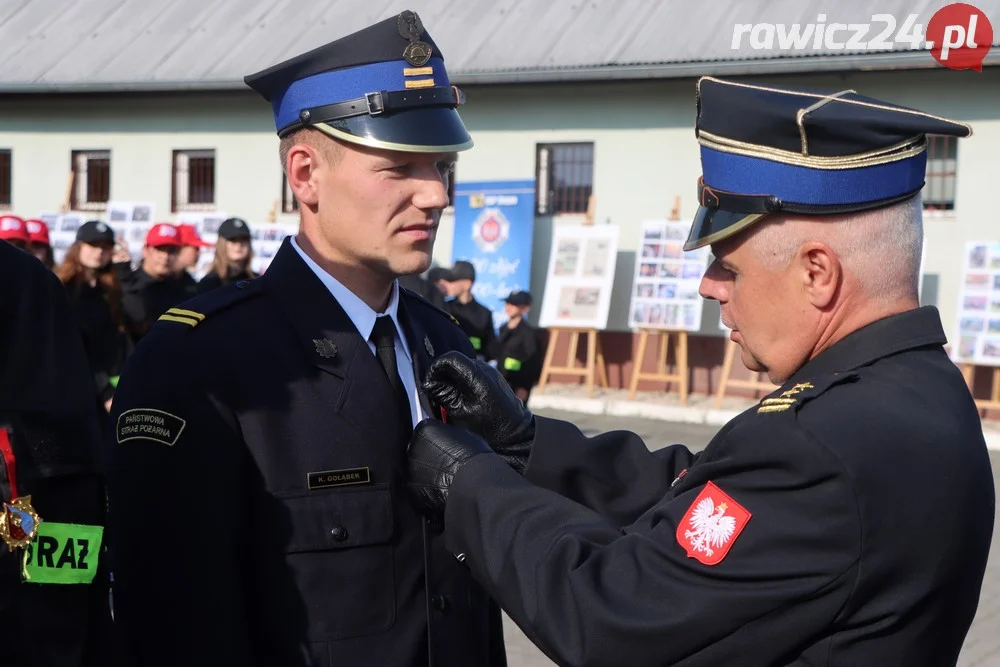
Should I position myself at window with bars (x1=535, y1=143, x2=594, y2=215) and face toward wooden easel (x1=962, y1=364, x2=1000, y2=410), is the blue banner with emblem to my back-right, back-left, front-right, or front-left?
back-right

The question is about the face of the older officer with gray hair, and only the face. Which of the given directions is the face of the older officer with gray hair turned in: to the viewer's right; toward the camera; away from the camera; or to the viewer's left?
to the viewer's left

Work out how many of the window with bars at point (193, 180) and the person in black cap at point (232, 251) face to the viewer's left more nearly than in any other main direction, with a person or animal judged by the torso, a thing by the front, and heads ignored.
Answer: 0

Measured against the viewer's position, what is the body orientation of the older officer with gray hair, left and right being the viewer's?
facing to the left of the viewer

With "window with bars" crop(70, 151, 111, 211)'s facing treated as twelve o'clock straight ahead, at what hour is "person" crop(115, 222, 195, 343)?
The person is roughly at 12 o'clock from the window with bars.

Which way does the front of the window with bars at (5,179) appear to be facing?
toward the camera

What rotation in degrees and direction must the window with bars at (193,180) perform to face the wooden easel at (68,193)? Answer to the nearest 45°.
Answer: approximately 135° to its right

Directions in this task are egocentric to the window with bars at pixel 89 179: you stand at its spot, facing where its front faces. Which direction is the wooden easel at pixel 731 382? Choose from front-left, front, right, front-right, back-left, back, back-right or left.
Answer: front-left

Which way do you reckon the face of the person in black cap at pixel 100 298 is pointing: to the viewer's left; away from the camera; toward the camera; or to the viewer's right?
toward the camera

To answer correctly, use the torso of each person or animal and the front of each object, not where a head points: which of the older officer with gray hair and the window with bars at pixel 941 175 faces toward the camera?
the window with bars

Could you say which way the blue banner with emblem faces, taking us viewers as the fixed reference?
facing the viewer

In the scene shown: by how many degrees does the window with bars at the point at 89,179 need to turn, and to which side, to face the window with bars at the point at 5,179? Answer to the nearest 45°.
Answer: approximately 135° to its right

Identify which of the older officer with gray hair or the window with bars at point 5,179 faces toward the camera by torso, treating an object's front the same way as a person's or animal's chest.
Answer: the window with bars

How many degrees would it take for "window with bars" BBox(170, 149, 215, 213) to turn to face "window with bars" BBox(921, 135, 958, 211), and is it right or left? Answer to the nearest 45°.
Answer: approximately 45° to its left

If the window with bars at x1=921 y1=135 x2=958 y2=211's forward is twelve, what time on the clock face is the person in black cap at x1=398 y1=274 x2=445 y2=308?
The person in black cap is roughly at 1 o'clock from the window with bars.

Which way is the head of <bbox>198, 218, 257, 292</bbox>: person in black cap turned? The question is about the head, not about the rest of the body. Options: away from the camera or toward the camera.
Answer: toward the camera

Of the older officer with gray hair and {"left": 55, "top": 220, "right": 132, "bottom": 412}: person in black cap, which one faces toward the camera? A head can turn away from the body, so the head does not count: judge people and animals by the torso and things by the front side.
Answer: the person in black cap

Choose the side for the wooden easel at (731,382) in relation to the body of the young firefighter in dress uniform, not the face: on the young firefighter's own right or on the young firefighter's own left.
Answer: on the young firefighter's own left

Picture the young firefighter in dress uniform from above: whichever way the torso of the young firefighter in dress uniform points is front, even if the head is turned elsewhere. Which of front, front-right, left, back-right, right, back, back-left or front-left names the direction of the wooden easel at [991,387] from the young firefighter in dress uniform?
left
